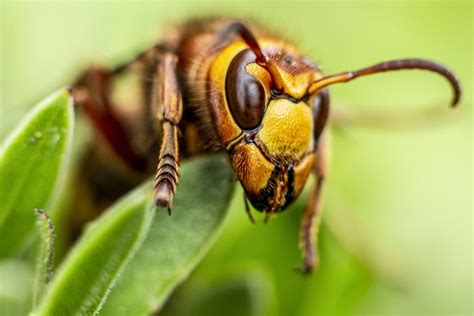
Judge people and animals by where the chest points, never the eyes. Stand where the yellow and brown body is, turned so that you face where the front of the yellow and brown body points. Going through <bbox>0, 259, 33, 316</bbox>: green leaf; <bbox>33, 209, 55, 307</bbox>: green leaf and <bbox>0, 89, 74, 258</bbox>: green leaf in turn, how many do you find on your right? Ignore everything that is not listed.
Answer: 3

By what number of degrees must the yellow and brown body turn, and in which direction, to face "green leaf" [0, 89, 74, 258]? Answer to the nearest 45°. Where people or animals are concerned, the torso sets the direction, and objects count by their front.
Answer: approximately 90° to its right

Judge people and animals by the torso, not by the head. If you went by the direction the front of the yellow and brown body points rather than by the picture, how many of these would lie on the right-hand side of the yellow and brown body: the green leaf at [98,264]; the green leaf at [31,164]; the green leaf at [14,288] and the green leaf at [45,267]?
4

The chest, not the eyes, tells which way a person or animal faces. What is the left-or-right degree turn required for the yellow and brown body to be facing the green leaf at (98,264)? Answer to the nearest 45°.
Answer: approximately 90° to its right

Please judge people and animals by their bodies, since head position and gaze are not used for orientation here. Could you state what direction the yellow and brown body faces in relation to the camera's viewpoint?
facing the viewer and to the right of the viewer

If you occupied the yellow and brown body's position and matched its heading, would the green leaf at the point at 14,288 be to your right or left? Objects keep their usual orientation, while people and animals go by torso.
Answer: on your right
